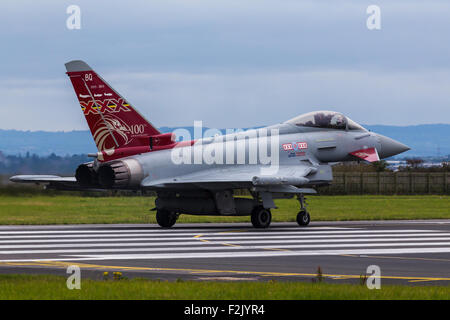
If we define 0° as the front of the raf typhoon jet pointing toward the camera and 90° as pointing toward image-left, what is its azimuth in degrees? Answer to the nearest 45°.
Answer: approximately 225°
